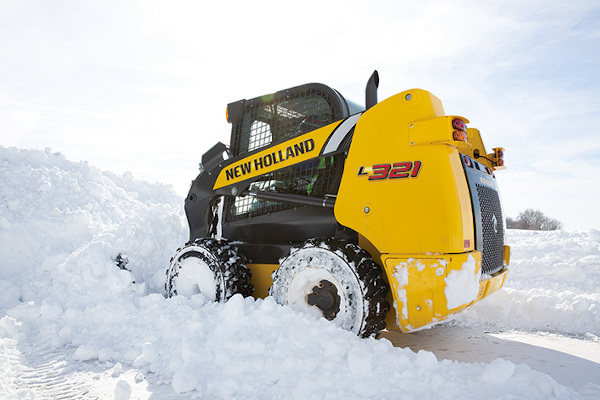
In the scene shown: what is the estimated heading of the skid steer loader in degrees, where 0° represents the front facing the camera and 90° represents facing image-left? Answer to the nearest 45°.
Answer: approximately 135°

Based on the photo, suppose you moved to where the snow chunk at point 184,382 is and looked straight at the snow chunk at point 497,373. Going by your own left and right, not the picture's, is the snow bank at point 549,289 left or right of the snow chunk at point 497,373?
left

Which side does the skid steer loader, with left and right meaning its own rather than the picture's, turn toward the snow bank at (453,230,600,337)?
right

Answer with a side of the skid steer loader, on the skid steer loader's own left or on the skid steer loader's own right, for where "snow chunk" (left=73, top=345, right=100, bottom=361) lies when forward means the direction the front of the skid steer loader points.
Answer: on the skid steer loader's own left

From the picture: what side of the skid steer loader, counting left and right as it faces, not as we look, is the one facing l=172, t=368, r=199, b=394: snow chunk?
left

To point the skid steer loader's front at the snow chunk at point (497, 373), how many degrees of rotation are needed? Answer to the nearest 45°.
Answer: approximately 180°
